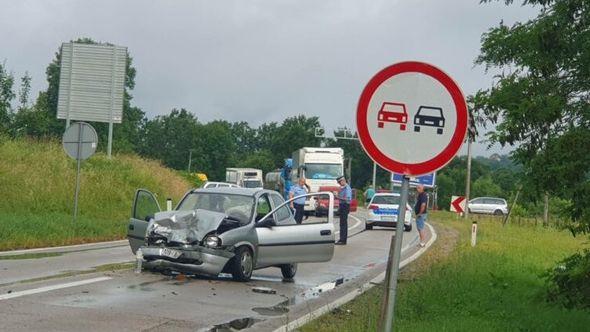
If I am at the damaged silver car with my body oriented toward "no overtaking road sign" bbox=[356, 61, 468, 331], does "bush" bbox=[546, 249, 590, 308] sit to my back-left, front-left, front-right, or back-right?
front-left

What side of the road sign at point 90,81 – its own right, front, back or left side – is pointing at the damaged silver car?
back

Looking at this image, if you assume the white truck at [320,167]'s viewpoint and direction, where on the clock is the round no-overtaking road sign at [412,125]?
The round no-overtaking road sign is roughly at 12 o'clock from the white truck.

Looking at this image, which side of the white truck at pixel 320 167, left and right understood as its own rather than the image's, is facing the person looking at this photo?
front

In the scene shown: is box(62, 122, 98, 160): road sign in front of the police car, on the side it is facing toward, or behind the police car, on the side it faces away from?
behind

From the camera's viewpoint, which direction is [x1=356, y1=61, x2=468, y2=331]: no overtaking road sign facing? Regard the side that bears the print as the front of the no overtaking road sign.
toward the camera

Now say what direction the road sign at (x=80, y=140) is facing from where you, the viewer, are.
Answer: facing away from the viewer

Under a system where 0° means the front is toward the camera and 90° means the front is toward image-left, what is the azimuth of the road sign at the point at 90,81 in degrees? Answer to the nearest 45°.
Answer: approximately 180°
